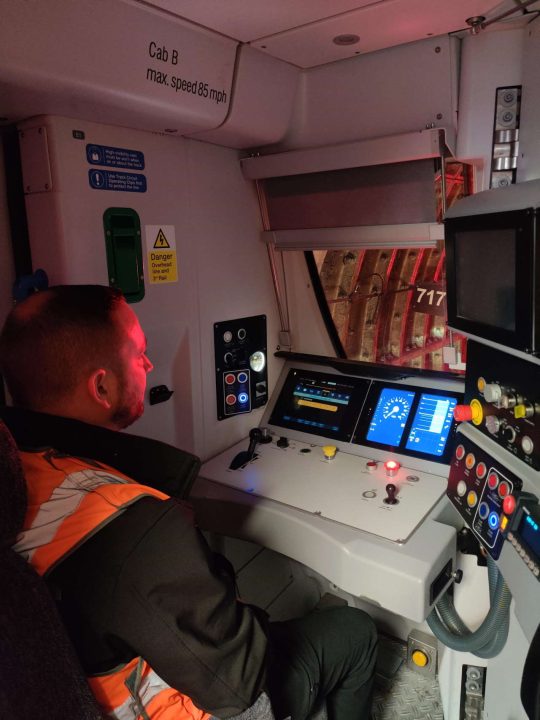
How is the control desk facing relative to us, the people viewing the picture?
facing the viewer and to the left of the viewer

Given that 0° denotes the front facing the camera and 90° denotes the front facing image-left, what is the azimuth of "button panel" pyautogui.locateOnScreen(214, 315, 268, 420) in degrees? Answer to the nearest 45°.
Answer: approximately 315°

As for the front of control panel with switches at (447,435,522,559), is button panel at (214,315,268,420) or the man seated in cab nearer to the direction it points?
the man seated in cab

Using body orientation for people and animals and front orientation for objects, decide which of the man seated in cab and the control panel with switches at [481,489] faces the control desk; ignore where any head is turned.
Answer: the man seated in cab

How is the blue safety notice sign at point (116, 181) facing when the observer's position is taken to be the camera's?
facing the viewer and to the right of the viewer

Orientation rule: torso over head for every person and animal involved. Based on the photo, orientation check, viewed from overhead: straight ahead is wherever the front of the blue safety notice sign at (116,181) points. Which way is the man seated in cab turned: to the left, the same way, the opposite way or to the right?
to the left

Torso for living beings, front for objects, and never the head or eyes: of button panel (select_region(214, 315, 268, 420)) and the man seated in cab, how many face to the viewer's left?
0

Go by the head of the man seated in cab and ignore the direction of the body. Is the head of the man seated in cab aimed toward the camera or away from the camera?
away from the camera

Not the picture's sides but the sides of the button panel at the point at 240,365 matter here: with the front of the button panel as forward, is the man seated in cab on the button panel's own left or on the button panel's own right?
on the button panel's own right

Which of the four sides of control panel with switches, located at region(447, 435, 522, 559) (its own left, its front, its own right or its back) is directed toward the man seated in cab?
front

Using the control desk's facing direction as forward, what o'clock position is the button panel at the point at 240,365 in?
The button panel is roughly at 3 o'clock from the control desk.

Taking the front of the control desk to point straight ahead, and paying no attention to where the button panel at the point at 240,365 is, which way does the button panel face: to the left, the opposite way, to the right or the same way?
to the left

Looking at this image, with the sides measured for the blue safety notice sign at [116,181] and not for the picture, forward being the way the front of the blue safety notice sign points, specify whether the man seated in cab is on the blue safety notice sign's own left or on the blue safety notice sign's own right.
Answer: on the blue safety notice sign's own right
